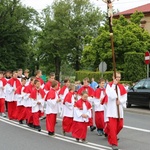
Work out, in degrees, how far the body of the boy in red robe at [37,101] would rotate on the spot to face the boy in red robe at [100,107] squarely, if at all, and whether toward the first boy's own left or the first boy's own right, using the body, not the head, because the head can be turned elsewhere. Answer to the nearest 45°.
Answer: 0° — they already face them

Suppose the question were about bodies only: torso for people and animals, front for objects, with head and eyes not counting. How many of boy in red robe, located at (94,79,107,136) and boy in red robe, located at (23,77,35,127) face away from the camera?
0

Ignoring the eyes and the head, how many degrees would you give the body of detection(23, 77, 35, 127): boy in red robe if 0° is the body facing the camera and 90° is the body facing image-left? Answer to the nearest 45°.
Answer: approximately 315°

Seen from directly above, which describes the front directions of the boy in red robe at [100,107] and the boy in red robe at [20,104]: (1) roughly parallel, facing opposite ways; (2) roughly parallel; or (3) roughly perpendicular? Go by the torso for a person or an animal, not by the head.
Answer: roughly parallel

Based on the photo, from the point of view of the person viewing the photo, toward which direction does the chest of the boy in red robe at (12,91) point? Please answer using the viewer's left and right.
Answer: facing the viewer and to the right of the viewer

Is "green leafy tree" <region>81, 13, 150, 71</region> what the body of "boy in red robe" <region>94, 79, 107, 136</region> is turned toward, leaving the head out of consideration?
no

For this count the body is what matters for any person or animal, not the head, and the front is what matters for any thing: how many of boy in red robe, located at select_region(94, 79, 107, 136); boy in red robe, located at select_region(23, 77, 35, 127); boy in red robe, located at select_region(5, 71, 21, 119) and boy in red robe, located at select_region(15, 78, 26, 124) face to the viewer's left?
0

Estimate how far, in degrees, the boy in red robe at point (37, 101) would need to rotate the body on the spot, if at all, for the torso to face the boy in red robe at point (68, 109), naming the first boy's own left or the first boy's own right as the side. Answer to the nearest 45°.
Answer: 0° — they already face them

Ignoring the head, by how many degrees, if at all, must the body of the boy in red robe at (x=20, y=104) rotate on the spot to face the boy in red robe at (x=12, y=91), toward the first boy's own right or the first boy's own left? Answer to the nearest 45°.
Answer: approximately 135° to the first boy's own left

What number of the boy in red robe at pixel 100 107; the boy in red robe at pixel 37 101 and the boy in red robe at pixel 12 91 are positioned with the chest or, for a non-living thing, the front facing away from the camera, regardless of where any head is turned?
0

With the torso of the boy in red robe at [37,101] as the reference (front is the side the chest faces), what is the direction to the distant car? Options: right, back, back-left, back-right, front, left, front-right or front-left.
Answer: left

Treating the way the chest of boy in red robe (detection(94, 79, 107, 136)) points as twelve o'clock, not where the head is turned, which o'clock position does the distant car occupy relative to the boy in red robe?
The distant car is roughly at 8 o'clock from the boy in red robe.

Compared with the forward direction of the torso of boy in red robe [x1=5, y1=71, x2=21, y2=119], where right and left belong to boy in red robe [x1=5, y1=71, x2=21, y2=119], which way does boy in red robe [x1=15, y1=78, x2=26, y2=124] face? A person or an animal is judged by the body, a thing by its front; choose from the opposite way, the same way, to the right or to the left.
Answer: the same way

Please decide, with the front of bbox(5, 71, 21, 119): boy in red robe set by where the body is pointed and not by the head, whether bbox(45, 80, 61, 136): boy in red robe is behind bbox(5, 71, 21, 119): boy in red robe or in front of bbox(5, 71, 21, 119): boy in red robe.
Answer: in front

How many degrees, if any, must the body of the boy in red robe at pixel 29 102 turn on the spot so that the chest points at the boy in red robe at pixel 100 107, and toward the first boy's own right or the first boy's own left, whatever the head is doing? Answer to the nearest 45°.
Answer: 0° — they already face them

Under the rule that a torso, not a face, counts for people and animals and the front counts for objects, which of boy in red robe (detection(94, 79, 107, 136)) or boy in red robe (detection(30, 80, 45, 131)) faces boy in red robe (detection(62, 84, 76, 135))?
boy in red robe (detection(30, 80, 45, 131))

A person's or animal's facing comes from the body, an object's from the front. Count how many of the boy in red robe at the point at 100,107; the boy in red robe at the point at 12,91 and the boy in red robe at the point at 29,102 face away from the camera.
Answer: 0

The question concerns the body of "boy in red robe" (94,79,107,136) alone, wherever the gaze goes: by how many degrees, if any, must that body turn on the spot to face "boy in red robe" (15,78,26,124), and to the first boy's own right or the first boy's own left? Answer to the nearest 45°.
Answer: approximately 180°

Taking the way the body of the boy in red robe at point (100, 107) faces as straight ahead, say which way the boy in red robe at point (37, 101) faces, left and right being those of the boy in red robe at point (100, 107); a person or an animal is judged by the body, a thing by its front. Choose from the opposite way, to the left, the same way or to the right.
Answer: the same way

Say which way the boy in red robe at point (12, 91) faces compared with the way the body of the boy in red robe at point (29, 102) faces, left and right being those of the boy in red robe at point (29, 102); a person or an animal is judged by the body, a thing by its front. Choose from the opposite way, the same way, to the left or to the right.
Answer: the same way
